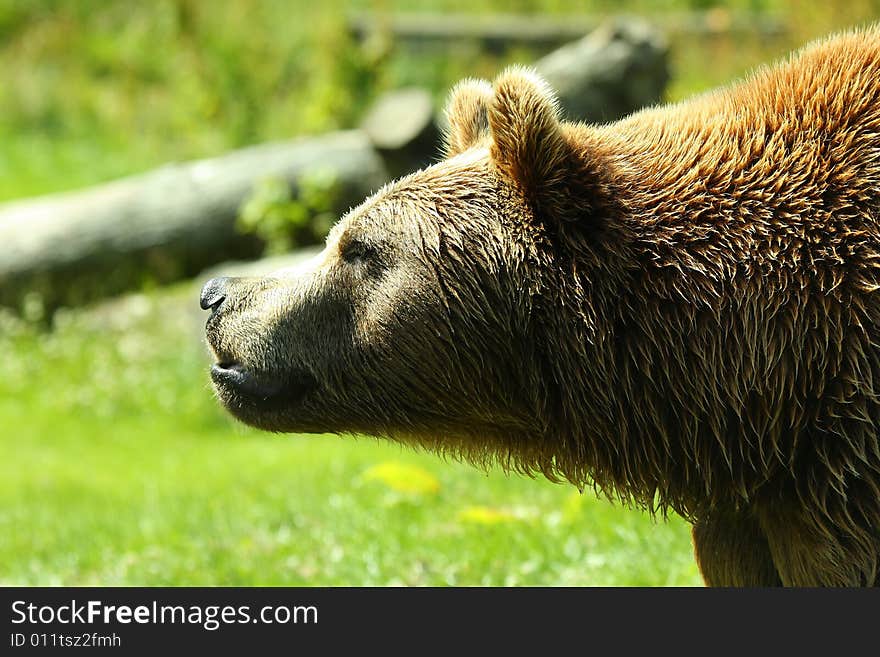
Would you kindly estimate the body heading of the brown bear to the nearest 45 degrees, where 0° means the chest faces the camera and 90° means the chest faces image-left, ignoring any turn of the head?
approximately 90°

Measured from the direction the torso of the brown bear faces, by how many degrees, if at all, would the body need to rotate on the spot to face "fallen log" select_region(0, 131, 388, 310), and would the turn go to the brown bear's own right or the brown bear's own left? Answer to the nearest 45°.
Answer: approximately 45° to the brown bear's own right
